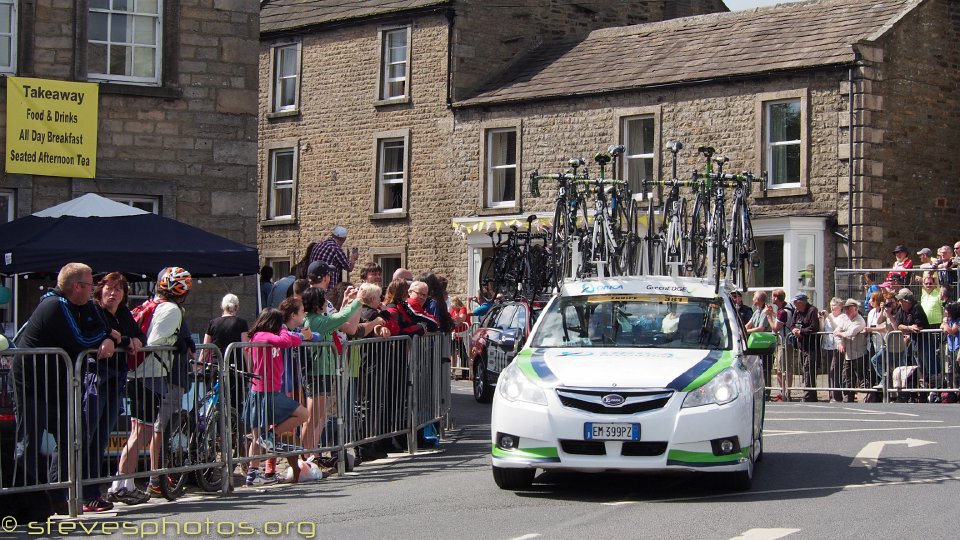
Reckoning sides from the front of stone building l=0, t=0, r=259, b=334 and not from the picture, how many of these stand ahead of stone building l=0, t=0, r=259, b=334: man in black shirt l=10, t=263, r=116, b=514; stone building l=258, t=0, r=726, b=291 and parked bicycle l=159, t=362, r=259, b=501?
2

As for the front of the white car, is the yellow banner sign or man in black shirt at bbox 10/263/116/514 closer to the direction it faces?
the man in black shirt

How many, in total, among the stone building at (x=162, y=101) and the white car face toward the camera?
2

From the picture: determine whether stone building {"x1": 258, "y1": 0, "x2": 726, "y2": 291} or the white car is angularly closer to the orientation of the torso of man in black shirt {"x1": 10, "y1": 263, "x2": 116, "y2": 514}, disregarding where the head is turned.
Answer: the white car

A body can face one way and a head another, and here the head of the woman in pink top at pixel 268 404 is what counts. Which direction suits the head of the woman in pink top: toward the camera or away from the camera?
away from the camera

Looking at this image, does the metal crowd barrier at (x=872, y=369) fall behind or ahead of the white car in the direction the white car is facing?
behind

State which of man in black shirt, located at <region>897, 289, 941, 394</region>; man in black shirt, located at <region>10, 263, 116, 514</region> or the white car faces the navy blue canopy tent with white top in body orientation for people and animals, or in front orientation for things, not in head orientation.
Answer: man in black shirt, located at <region>897, 289, 941, 394</region>

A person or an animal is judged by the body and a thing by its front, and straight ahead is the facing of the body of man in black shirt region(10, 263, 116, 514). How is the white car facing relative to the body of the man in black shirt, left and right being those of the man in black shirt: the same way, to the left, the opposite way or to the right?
to the right

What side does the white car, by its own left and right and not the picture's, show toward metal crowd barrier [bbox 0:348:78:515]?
right

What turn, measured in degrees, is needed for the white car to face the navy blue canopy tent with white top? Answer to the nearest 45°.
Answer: approximately 135° to its right

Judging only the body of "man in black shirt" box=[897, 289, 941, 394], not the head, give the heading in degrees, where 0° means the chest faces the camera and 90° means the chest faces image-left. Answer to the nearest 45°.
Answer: approximately 45°
